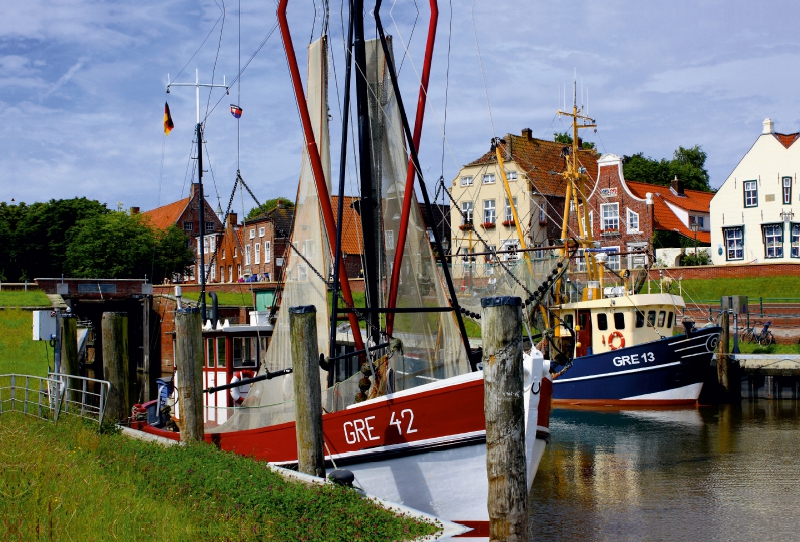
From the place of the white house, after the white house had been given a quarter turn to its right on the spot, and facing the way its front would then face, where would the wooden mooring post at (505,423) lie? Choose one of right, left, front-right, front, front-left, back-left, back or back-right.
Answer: left

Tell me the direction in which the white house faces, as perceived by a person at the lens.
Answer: facing the viewer

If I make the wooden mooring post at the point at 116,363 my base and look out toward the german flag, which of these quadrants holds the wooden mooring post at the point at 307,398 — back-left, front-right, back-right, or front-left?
back-right

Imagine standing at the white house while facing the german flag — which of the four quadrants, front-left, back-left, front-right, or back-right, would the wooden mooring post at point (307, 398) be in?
front-left

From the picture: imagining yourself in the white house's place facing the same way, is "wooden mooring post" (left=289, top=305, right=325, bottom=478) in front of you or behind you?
in front

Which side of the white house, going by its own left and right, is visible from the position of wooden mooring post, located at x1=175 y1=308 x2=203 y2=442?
front

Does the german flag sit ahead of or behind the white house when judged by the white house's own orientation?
ahead

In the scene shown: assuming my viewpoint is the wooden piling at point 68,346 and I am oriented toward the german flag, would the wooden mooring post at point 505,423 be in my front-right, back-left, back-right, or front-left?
back-right

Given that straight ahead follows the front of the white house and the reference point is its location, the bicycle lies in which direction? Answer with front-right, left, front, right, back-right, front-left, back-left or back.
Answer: front

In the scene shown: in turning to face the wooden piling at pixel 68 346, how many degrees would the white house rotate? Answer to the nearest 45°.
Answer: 0° — it already faces it

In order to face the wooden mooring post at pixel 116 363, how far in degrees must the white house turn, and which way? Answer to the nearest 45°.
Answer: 0° — it already faces it

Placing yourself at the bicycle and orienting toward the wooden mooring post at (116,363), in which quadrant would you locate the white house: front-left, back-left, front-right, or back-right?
back-right
